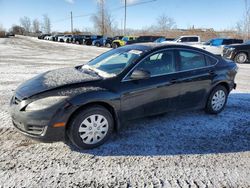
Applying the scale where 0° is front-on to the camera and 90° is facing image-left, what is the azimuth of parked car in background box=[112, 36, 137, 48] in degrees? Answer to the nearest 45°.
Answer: approximately 45°

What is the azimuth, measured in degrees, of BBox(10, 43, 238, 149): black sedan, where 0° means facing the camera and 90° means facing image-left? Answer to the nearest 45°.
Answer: approximately 45°

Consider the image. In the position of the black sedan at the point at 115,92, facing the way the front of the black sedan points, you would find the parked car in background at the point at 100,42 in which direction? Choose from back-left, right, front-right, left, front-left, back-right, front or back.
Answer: back-right

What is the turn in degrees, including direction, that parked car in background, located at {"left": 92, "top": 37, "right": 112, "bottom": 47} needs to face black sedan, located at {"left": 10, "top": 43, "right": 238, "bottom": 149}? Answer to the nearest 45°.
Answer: approximately 45° to its left

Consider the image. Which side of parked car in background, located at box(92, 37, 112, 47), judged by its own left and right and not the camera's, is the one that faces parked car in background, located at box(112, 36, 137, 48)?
left

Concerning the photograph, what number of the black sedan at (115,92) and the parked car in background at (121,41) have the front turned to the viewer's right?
0

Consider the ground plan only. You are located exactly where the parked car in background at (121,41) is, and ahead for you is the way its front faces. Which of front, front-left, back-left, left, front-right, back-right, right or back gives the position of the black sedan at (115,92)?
front-left

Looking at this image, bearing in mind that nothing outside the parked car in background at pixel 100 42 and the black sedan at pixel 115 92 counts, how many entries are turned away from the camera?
0

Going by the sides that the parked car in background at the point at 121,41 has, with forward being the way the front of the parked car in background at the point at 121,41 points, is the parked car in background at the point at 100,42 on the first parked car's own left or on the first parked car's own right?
on the first parked car's own right

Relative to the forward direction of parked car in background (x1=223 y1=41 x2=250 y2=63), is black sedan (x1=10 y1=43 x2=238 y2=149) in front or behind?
in front

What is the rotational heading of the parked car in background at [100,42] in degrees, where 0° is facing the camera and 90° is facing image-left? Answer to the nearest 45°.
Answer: approximately 45°
